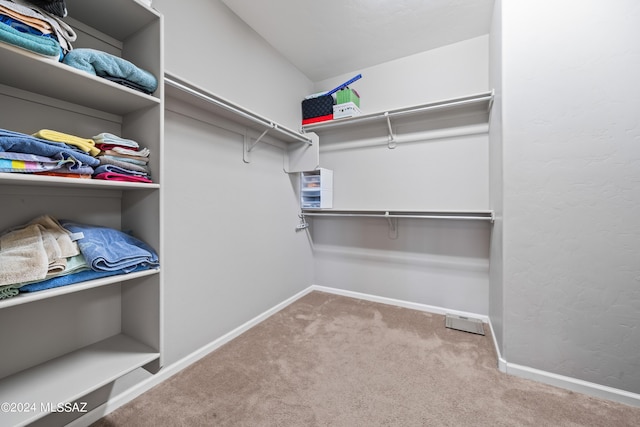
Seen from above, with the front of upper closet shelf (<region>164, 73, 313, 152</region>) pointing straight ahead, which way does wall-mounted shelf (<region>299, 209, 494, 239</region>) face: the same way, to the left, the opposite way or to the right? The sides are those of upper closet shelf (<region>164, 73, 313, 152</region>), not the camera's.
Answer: to the right

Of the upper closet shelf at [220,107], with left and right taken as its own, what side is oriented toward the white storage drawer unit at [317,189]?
left

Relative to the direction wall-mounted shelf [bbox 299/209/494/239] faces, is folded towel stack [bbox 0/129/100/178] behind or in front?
in front

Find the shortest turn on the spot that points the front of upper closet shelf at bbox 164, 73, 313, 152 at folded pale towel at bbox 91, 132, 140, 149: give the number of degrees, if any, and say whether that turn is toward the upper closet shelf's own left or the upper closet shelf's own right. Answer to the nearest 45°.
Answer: approximately 90° to the upper closet shelf's own right

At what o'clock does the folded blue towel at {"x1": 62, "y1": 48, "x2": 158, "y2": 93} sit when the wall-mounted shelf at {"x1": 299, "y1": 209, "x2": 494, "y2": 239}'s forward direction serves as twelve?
The folded blue towel is roughly at 1 o'clock from the wall-mounted shelf.

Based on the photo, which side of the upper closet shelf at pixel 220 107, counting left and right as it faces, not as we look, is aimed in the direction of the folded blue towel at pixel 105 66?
right

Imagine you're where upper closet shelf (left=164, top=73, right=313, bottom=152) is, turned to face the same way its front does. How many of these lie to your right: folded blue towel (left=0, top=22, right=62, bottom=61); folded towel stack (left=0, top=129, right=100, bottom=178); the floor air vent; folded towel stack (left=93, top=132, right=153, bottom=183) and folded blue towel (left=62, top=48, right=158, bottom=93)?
4

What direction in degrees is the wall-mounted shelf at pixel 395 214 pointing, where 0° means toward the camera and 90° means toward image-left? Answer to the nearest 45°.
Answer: approximately 0°

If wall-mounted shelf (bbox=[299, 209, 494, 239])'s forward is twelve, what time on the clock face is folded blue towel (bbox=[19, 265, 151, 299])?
The folded blue towel is roughly at 1 o'clock from the wall-mounted shelf.

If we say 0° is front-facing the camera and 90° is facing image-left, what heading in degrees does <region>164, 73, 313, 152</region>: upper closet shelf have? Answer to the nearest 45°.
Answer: approximately 315°

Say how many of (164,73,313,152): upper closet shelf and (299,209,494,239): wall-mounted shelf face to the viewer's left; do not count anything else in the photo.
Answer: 0

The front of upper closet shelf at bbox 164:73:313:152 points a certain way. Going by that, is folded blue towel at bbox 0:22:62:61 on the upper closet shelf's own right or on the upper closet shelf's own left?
on the upper closet shelf's own right
